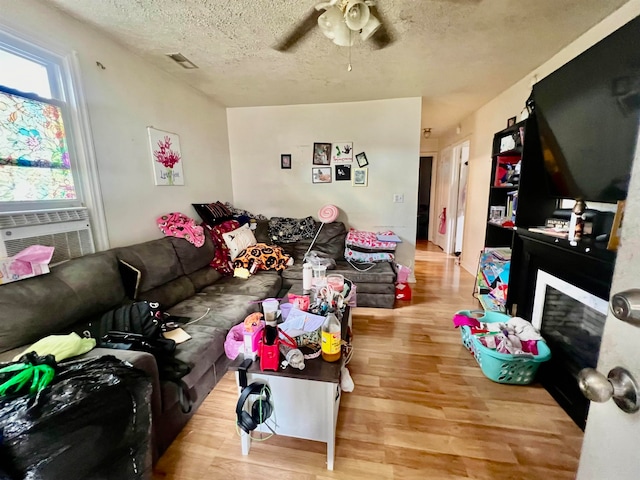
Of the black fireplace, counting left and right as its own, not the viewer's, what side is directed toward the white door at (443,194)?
right

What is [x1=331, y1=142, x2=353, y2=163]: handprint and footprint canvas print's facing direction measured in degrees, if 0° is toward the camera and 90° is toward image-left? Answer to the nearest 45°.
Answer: approximately 0°

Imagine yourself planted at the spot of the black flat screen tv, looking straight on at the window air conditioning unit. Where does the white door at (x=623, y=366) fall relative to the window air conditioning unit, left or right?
left

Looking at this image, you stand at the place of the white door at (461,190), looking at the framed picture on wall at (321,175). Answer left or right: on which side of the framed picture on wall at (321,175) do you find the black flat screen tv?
left

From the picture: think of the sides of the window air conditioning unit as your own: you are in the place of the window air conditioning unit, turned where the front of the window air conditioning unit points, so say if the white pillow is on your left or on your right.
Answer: on your left

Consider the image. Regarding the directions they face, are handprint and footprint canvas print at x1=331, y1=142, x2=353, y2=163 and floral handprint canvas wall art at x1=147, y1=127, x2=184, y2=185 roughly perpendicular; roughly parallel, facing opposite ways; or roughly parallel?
roughly perpendicular

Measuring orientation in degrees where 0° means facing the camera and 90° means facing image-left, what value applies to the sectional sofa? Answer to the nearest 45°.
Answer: approximately 315°

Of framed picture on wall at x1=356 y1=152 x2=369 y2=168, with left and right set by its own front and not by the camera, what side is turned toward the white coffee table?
front

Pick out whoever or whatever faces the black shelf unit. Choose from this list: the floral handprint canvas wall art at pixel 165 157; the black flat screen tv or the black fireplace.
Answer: the floral handprint canvas wall art

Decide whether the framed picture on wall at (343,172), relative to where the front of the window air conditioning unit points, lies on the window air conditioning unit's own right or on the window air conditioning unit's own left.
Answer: on the window air conditioning unit's own left

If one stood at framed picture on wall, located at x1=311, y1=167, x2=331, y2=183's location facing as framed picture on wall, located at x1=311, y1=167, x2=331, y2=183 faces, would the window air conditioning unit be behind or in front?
in front

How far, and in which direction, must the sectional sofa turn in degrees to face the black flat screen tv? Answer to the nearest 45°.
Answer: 0° — it already faces it

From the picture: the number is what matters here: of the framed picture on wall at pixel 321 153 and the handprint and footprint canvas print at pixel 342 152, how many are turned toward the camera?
2

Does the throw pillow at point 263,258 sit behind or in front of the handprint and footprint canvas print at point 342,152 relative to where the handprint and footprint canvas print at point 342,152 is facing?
in front
